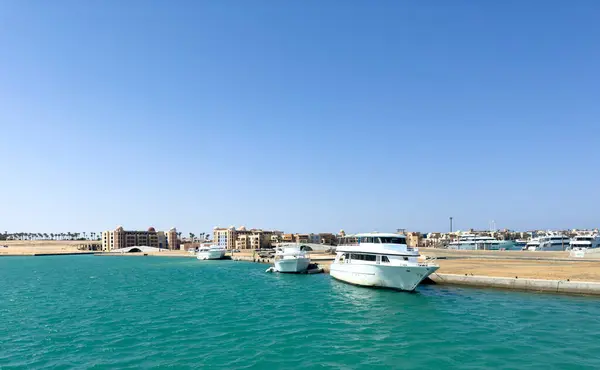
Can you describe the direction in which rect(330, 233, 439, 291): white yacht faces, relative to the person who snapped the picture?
facing the viewer and to the right of the viewer
